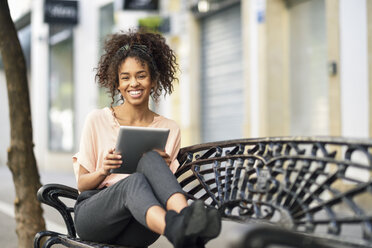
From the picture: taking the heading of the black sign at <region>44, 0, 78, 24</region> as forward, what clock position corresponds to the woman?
The woman is roughly at 12 o'clock from the black sign.

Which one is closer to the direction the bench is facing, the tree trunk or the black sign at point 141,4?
the tree trunk

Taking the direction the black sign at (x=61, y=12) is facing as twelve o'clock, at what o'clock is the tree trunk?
The tree trunk is roughly at 12 o'clock from the black sign.

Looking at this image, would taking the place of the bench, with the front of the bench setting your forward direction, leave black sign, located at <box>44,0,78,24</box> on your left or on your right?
on your right

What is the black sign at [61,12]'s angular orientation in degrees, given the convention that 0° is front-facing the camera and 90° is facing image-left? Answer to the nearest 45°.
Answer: approximately 0°

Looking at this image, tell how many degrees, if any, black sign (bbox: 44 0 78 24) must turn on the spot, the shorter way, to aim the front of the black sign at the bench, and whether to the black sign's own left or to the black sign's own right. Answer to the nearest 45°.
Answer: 0° — it already faces it
